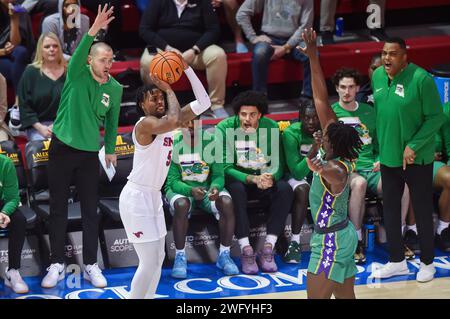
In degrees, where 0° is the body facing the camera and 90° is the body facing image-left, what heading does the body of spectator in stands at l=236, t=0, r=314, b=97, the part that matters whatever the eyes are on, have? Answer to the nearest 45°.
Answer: approximately 0°

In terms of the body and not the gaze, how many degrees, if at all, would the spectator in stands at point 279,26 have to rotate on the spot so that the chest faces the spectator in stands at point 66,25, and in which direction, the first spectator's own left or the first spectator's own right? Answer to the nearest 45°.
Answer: approximately 90° to the first spectator's own right

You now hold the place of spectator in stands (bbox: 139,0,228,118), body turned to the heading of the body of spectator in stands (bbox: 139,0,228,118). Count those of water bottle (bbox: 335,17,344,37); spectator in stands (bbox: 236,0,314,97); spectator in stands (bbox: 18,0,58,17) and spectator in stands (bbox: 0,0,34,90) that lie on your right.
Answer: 2

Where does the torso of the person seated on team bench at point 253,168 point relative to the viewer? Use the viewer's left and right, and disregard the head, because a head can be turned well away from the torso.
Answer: facing the viewer

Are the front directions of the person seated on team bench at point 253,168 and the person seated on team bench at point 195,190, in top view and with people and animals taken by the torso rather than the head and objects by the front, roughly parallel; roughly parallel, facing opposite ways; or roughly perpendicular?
roughly parallel

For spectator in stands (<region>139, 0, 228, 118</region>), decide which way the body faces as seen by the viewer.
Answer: toward the camera

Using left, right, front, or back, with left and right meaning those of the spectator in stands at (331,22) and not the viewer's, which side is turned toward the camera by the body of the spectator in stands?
front

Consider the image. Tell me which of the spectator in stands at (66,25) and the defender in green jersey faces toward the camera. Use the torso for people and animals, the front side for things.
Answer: the spectator in stands

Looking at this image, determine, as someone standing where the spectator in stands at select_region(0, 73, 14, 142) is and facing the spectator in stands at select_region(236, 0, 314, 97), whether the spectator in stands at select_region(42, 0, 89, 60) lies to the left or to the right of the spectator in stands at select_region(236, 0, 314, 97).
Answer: left

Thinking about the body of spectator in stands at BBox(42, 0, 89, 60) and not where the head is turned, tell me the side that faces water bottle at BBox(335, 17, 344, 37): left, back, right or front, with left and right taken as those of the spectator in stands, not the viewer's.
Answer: left

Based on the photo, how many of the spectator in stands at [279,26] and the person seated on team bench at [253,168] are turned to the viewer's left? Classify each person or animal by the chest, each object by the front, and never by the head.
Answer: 0

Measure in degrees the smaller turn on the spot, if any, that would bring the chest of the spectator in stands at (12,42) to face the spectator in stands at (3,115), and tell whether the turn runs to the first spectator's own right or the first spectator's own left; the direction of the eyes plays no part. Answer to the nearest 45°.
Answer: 0° — they already face them
